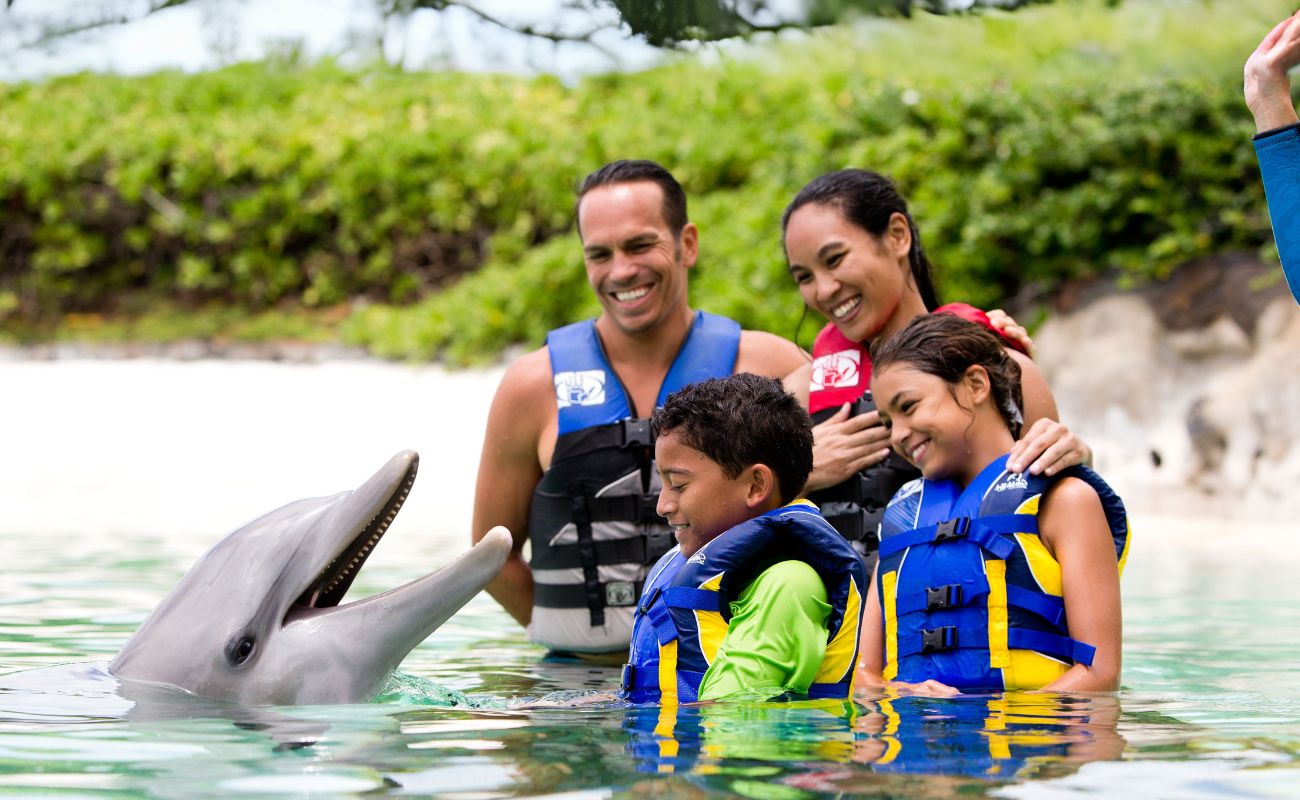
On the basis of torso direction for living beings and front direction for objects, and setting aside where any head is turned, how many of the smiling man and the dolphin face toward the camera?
1

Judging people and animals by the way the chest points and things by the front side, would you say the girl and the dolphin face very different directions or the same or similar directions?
very different directions

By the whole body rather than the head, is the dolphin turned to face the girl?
yes

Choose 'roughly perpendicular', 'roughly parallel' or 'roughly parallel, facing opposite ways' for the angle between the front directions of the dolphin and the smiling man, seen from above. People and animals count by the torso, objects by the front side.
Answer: roughly perpendicular

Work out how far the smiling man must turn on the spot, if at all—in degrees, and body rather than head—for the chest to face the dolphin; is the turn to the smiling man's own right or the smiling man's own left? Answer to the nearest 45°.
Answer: approximately 45° to the smiling man's own right

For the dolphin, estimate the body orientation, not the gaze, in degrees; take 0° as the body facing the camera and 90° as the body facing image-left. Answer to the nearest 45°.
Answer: approximately 270°

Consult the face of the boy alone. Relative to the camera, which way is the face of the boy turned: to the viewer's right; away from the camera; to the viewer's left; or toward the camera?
to the viewer's left

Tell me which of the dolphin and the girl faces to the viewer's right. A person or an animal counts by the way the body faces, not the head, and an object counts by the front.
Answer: the dolphin

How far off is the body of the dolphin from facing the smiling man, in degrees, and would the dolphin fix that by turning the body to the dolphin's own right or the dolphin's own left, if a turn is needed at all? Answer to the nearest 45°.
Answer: approximately 45° to the dolphin's own left

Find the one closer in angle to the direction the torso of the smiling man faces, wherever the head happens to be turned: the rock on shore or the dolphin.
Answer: the dolphin
